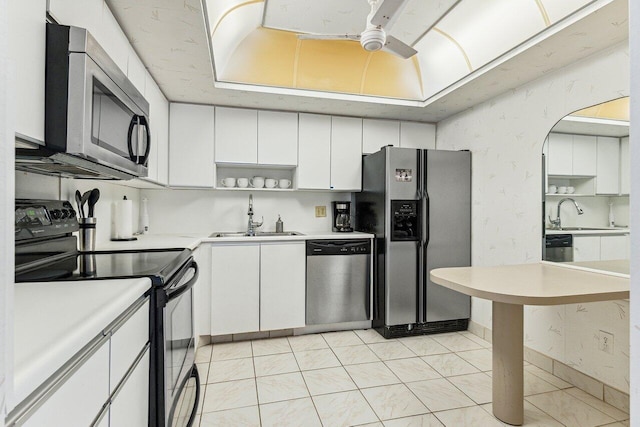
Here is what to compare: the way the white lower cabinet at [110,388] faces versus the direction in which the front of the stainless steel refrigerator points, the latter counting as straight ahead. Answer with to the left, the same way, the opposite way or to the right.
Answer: to the left

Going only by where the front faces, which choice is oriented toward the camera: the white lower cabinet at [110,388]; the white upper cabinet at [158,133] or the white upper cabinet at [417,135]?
the white upper cabinet at [417,135]

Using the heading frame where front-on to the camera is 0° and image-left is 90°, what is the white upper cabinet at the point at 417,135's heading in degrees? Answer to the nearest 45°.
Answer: approximately 0°

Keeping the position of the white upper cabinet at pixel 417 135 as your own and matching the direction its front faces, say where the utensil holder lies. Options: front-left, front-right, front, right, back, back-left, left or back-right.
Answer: front-right

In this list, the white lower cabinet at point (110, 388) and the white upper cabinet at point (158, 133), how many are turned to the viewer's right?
2

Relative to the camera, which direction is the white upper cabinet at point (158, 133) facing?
to the viewer's right

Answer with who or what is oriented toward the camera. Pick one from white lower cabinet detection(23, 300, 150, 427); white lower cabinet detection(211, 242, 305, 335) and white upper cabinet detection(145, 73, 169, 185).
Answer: white lower cabinet detection(211, 242, 305, 335)

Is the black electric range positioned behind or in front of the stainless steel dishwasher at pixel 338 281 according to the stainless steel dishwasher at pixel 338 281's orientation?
in front

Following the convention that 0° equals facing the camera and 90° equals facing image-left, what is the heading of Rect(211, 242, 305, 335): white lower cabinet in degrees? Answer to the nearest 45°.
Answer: approximately 0°
